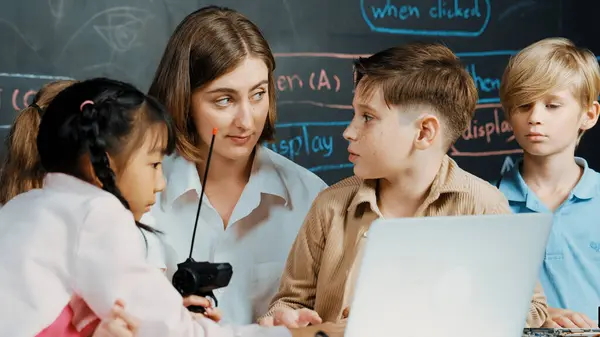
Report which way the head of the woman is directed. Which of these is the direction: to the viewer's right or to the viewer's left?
to the viewer's right

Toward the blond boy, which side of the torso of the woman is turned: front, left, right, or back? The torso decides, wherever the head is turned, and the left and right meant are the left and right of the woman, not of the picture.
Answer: left

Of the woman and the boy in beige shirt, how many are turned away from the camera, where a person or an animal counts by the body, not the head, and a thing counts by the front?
0

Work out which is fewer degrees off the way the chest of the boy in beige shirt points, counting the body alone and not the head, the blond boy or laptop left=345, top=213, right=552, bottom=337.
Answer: the laptop

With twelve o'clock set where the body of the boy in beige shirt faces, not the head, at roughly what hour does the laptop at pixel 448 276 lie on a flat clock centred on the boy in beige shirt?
The laptop is roughly at 10 o'clock from the boy in beige shirt.

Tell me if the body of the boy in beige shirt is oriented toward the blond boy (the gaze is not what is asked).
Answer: no

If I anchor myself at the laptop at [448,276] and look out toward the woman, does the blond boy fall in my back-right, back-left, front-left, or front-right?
front-right

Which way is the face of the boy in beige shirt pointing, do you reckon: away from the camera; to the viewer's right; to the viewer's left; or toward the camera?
to the viewer's left

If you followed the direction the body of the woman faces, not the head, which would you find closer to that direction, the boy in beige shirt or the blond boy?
the boy in beige shirt

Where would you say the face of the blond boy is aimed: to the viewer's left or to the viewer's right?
to the viewer's left

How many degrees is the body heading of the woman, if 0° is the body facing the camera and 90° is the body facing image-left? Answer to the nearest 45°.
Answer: approximately 0°

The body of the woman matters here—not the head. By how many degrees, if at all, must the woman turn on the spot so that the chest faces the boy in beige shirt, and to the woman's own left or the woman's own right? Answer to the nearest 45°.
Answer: approximately 45° to the woman's own left
